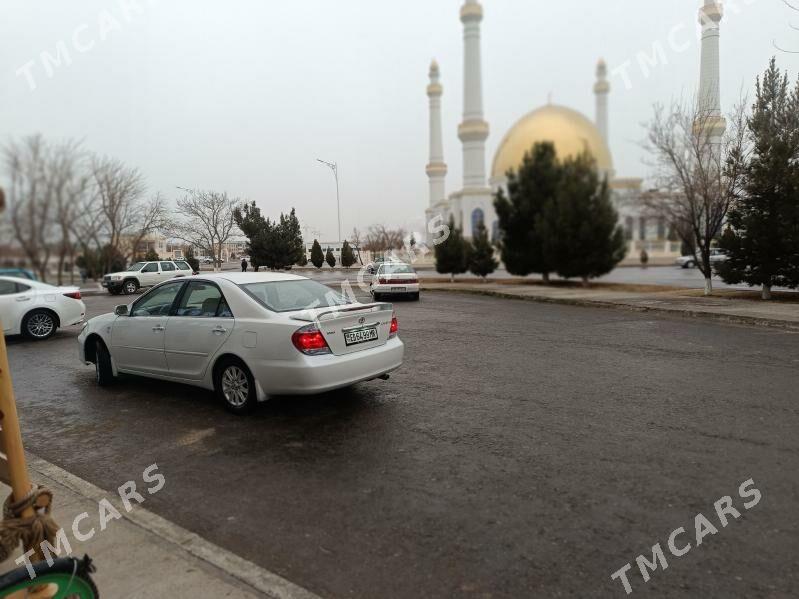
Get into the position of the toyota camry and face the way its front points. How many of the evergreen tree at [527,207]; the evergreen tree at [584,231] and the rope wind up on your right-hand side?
2

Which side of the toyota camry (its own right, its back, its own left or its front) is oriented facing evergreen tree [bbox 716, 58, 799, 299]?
right

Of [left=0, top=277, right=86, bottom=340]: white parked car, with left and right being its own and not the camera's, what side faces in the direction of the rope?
left

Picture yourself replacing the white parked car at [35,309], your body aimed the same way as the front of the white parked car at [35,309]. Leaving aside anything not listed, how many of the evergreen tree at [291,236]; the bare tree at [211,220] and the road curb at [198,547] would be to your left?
1

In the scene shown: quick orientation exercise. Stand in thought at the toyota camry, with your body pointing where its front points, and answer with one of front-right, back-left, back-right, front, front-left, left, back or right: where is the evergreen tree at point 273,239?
front-right

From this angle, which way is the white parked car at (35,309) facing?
to the viewer's left

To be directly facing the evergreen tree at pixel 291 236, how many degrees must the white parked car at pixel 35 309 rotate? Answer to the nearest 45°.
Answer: approximately 135° to its right

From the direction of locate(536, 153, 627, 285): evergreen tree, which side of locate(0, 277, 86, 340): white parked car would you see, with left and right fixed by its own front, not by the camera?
back

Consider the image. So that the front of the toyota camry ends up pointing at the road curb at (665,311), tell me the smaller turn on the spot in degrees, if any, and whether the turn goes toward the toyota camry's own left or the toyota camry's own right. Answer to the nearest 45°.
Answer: approximately 90° to the toyota camry's own right

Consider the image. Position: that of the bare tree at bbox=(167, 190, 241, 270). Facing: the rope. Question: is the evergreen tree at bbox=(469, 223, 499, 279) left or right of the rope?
left

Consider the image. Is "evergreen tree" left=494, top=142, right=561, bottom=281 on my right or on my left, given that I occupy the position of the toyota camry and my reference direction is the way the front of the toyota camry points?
on my right

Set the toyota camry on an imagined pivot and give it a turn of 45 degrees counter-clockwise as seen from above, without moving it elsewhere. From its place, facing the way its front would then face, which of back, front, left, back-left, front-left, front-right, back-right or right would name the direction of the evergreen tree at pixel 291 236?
right

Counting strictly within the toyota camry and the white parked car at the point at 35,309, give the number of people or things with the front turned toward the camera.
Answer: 0

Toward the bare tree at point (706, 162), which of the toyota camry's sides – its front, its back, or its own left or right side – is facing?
right

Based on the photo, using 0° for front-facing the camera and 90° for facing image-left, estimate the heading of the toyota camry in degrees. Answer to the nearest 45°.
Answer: approximately 135°
